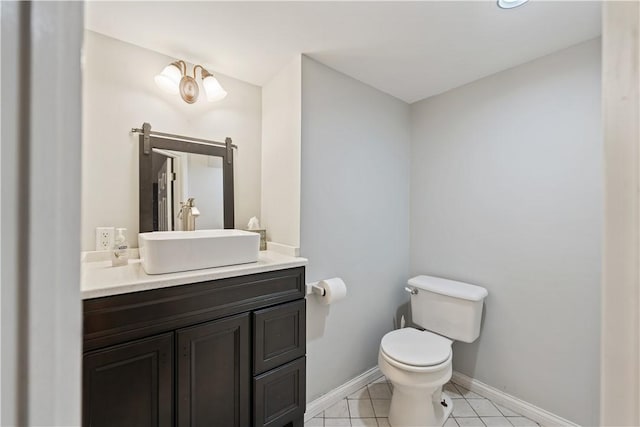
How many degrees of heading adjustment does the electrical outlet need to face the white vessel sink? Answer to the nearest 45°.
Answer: approximately 45° to its left

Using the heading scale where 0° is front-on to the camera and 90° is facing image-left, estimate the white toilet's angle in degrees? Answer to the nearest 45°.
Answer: approximately 45°

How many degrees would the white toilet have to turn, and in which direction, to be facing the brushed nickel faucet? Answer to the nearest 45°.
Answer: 0° — it already faces it

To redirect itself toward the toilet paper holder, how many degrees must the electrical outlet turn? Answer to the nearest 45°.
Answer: approximately 45° to its left

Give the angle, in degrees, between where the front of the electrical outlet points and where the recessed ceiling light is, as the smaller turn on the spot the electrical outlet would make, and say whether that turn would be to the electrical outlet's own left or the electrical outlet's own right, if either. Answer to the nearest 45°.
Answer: approximately 45° to the electrical outlet's own left

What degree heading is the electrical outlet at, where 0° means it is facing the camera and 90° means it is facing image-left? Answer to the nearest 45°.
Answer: approximately 0°
